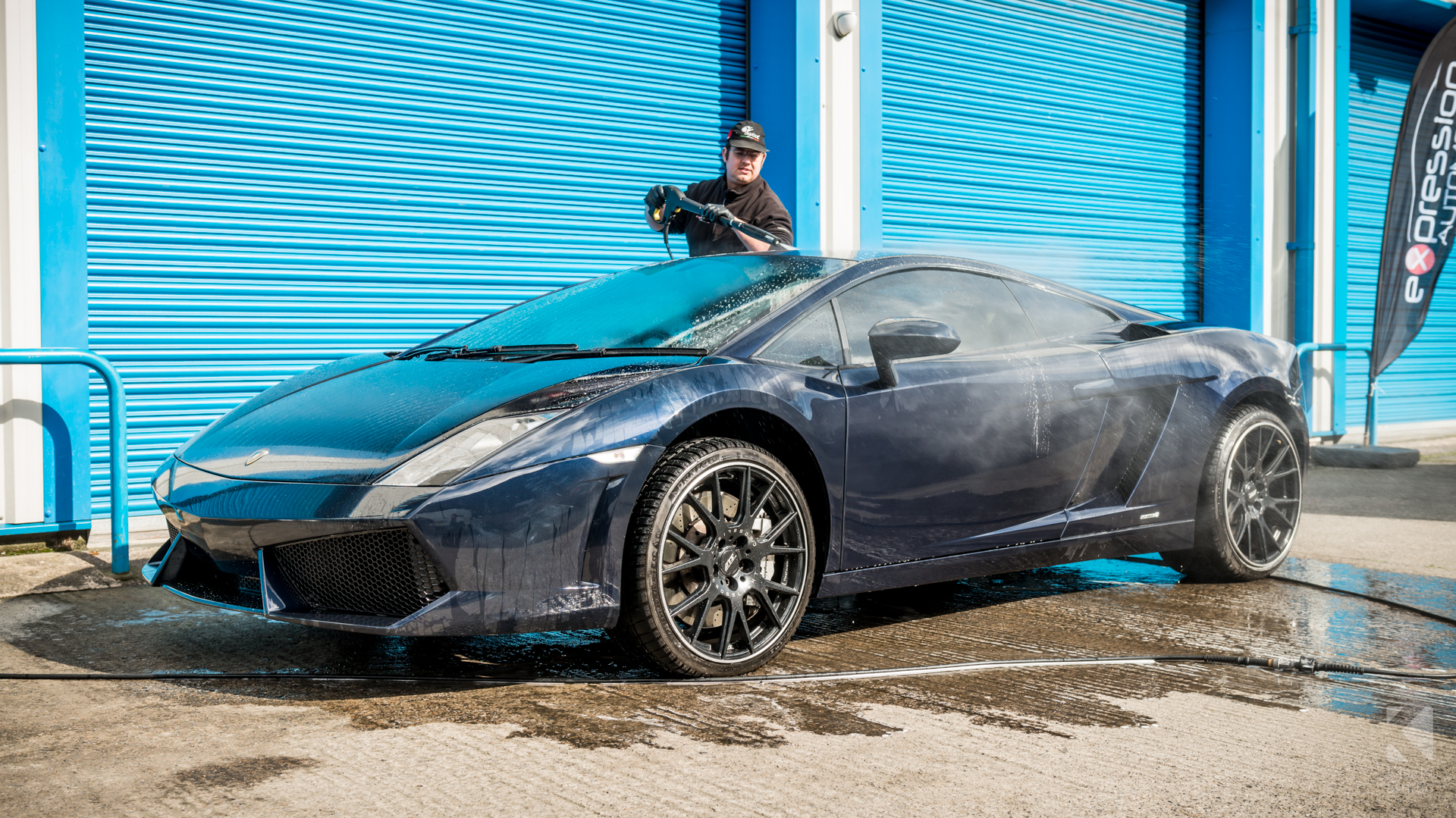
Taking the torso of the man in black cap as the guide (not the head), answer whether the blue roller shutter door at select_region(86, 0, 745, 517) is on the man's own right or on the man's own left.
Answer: on the man's own right

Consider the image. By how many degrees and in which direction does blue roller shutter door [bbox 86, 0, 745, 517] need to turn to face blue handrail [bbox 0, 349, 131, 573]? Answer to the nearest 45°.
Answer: approximately 45° to its right

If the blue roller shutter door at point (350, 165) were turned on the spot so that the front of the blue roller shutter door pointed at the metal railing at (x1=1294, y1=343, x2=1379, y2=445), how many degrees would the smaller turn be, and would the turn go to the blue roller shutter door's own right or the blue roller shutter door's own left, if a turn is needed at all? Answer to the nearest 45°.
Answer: approximately 90° to the blue roller shutter door's own left

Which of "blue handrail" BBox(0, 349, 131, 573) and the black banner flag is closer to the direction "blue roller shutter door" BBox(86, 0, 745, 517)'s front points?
the blue handrail

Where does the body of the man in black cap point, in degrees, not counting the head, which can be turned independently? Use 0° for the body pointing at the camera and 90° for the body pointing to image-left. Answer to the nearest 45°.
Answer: approximately 45°

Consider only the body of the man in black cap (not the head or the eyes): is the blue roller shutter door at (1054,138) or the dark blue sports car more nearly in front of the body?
the dark blue sports car

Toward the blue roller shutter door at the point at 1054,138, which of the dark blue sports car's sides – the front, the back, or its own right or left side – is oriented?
back

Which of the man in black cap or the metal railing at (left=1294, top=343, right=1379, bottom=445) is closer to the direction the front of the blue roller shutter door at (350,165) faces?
the man in black cap

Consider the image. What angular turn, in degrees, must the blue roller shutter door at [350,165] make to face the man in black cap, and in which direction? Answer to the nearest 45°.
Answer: approximately 45° to its left
